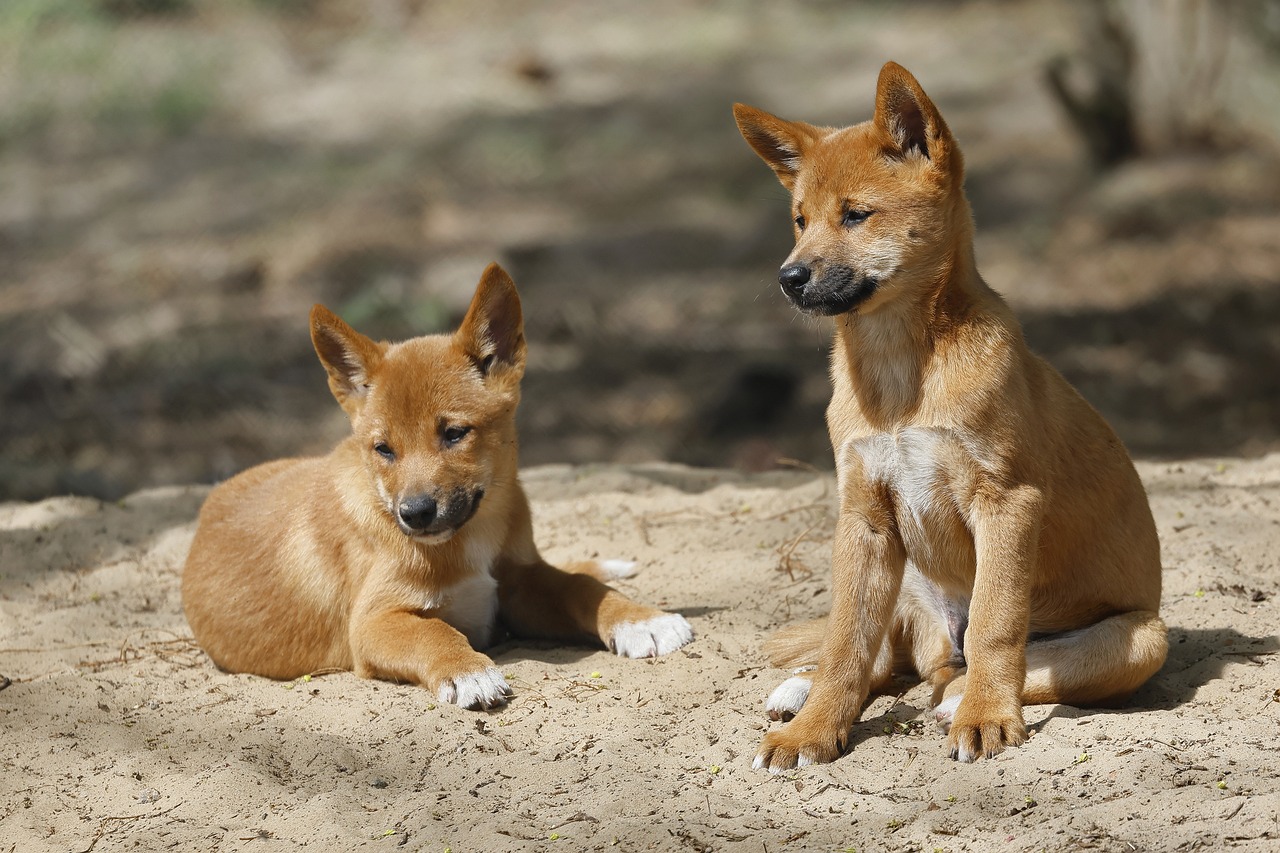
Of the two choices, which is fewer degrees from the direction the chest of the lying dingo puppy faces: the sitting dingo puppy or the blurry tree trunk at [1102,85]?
the sitting dingo puppy

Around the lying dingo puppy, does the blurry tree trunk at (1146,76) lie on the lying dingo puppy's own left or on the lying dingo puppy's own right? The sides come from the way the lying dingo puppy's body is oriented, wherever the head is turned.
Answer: on the lying dingo puppy's own left

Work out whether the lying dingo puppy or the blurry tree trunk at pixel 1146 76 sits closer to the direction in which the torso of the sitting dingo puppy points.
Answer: the lying dingo puppy

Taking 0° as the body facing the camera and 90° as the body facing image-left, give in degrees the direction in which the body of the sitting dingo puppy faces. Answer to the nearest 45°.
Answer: approximately 45°

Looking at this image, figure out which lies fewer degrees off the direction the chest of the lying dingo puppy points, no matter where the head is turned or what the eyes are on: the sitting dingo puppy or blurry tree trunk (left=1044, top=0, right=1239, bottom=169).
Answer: the sitting dingo puppy

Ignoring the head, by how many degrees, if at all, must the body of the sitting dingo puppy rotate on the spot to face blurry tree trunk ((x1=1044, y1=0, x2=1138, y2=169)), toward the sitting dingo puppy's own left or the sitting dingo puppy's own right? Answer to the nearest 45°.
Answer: approximately 135° to the sitting dingo puppy's own right

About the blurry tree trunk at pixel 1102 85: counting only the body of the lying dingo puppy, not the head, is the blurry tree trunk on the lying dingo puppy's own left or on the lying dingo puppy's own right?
on the lying dingo puppy's own left

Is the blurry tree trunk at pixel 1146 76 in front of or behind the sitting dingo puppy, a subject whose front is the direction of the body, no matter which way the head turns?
behind
